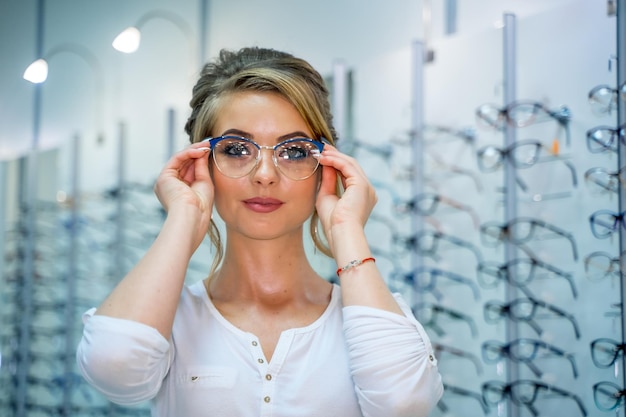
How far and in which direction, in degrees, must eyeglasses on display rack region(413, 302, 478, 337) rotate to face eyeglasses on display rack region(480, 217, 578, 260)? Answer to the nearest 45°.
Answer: approximately 90° to its left

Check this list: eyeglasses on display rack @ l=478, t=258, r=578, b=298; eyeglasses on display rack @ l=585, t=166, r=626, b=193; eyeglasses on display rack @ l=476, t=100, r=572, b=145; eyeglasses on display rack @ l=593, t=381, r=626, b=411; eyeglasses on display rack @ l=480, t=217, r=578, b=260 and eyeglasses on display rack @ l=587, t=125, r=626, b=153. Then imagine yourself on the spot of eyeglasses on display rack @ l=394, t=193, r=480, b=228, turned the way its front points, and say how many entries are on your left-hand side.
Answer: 6

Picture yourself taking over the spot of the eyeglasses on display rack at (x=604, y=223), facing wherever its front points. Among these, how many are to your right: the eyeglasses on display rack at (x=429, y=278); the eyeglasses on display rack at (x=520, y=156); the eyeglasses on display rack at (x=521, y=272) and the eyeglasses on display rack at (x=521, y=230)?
4

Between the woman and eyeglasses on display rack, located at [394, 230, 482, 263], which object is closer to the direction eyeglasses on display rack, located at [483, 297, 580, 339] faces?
the woman

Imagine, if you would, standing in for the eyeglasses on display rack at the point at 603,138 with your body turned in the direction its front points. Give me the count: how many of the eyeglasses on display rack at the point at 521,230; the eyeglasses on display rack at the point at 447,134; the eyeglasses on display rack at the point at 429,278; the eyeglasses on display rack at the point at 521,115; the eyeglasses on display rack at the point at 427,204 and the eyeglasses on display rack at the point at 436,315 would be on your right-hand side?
6

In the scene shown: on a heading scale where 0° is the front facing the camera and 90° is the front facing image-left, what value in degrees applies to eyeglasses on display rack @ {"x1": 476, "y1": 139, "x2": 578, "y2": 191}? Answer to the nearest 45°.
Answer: approximately 45°

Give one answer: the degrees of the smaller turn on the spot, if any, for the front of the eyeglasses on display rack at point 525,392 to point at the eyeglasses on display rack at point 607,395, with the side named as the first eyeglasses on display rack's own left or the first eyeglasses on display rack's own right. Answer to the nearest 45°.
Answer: approximately 90° to the first eyeglasses on display rack's own left

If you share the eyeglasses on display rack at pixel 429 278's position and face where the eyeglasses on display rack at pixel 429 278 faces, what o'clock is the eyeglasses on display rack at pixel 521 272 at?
the eyeglasses on display rack at pixel 521 272 is roughly at 9 o'clock from the eyeglasses on display rack at pixel 429 278.

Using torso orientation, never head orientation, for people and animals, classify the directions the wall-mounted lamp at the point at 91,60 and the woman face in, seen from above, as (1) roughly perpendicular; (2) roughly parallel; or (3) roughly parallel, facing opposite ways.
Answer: roughly perpendicular

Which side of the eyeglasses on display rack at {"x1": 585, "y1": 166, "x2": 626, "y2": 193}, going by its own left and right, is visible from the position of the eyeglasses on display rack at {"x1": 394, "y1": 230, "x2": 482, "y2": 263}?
right

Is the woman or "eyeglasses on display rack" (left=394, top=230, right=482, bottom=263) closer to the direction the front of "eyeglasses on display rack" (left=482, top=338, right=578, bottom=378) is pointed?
the woman

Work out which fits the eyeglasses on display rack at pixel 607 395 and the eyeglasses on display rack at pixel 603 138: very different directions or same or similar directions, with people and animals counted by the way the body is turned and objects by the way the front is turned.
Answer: same or similar directions

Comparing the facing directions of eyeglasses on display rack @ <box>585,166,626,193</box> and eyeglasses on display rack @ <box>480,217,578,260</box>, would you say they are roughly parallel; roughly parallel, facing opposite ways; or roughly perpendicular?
roughly parallel

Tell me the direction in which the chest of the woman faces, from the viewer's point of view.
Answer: toward the camera
